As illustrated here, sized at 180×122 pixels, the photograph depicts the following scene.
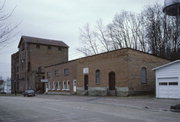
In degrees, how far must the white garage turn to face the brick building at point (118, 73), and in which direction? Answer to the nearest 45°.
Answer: approximately 135° to its right

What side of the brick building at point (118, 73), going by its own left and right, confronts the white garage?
left

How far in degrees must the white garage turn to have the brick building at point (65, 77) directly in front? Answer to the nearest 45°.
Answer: approximately 135° to its right

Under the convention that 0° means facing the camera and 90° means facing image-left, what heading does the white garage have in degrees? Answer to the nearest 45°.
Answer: approximately 0°

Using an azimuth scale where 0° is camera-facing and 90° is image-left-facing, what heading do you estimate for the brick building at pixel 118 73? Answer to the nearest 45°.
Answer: approximately 45°
